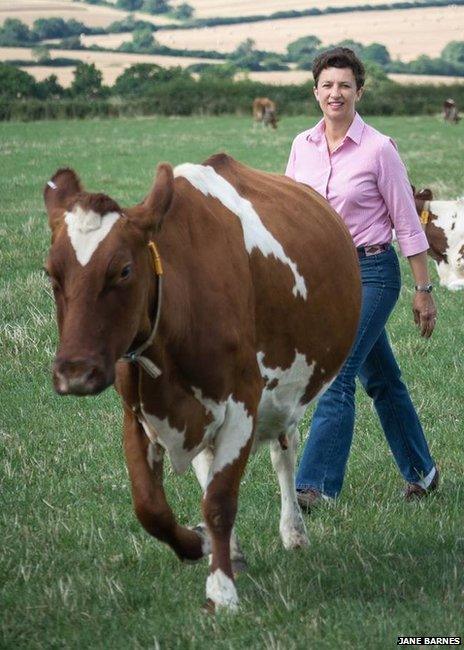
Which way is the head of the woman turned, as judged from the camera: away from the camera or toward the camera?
toward the camera

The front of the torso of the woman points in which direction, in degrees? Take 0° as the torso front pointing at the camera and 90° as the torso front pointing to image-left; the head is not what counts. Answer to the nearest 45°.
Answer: approximately 45°

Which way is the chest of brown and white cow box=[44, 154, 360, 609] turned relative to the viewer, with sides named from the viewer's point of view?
facing the viewer and to the left of the viewer

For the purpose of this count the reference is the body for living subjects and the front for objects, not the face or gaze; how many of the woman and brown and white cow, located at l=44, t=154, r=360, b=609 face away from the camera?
0

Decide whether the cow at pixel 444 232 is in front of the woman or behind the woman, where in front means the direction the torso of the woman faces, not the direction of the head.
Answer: behind

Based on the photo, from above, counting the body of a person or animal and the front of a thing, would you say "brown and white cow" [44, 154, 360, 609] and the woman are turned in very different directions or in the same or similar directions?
same or similar directions

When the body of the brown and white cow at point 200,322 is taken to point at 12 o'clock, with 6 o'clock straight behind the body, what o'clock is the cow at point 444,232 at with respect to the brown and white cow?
The cow is roughly at 5 o'clock from the brown and white cow.

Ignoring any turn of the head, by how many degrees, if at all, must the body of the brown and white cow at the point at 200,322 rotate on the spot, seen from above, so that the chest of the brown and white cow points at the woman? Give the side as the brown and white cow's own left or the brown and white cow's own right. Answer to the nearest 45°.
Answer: approximately 180°
